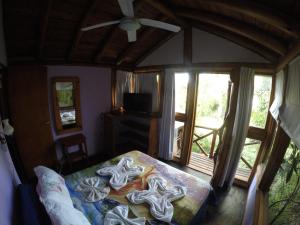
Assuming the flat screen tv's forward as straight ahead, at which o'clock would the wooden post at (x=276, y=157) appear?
The wooden post is roughly at 11 o'clock from the flat screen tv.

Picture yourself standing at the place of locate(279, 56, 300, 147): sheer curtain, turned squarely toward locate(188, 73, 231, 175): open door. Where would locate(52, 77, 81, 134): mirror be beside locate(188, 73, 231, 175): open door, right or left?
left

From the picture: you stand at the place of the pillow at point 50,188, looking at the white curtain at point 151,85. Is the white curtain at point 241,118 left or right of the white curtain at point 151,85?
right

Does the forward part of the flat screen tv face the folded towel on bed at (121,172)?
yes

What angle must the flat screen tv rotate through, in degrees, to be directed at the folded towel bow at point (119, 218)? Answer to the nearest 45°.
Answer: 0° — it already faces it

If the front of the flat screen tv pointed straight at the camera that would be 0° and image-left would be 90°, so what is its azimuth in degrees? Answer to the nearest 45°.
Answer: approximately 0°

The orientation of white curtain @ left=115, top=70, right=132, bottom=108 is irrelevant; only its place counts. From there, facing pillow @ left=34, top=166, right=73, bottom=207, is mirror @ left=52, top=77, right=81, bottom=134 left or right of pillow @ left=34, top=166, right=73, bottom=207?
right

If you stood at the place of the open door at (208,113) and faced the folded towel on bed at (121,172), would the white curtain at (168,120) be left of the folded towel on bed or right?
right
